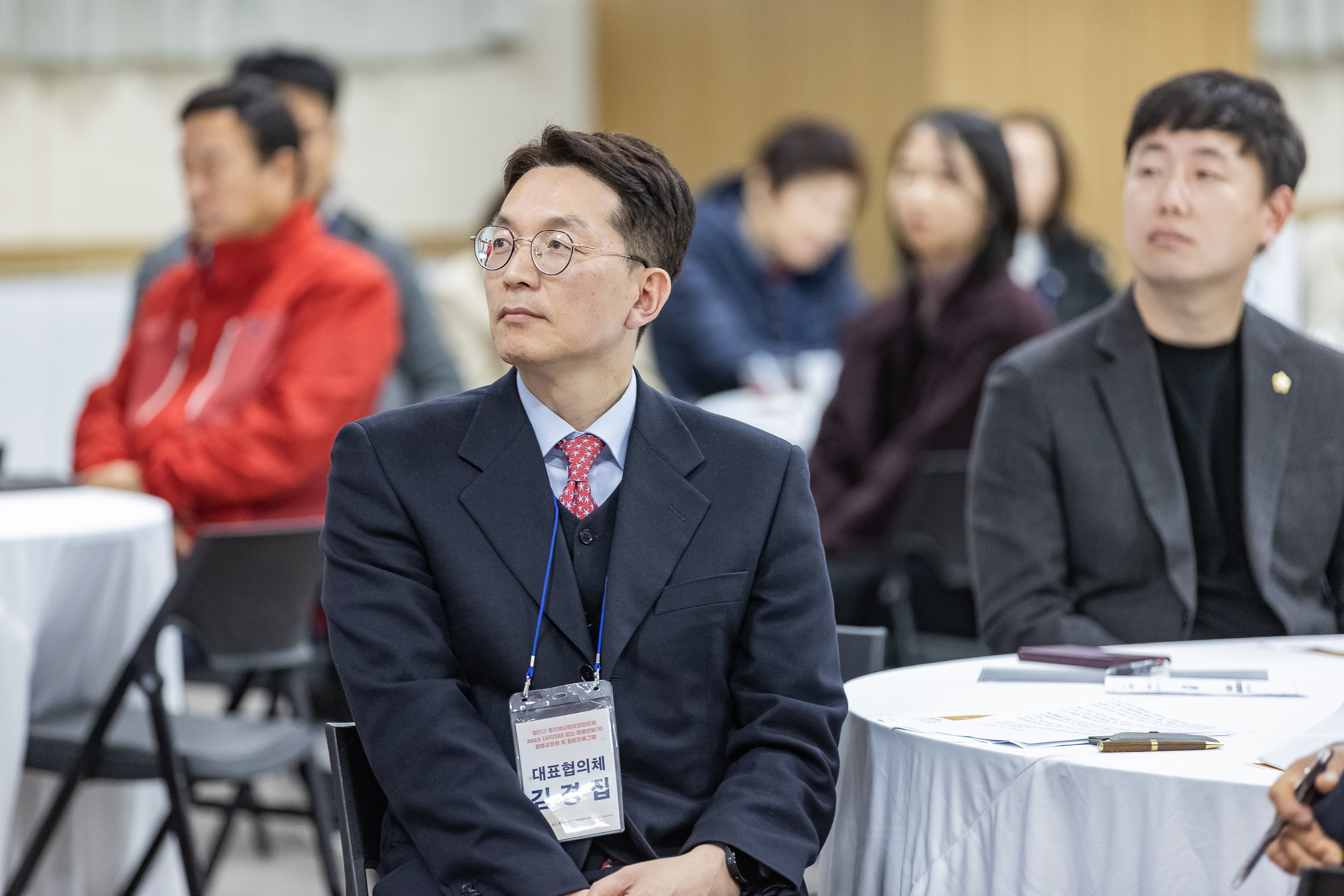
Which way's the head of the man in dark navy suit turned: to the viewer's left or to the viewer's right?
to the viewer's left

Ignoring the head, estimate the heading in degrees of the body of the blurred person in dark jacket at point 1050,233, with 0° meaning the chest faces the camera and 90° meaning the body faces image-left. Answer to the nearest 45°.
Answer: approximately 45°

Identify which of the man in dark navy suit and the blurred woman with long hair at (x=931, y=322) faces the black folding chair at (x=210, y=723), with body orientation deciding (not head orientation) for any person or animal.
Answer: the blurred woman with long hair

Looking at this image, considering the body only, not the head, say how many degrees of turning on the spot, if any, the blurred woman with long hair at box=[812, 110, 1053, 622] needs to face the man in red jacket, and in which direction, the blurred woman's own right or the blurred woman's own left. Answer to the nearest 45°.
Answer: approximately 45° to the blurred woman's own right

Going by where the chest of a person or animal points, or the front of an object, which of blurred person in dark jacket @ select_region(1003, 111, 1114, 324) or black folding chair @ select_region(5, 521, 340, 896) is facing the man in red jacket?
the blurred person in dark jacket

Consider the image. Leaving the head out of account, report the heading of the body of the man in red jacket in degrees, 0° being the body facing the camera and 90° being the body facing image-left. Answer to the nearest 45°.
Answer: approximately 45°

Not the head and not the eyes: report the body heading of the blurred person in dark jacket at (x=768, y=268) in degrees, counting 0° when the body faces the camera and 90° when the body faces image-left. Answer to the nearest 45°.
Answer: approximately 315°

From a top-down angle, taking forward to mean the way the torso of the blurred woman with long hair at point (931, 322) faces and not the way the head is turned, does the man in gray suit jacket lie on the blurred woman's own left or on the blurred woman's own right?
on the blurred woman's own left

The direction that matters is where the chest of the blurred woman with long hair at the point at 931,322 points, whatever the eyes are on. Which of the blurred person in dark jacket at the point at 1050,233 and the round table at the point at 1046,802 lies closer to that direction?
the round table

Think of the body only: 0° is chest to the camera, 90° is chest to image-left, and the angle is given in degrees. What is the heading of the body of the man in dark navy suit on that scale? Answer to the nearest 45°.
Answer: approximately 0°

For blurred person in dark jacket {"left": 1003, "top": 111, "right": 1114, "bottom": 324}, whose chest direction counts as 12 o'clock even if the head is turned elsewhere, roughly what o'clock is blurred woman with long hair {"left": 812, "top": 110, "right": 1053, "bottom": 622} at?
The blurred woman with long hair is roughly at 11 o'clock from the blurred person in dark jacket.

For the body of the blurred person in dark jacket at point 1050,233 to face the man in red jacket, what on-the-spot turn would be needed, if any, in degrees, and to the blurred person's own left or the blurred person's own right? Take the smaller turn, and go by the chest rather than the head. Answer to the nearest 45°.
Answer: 0° — they already face them

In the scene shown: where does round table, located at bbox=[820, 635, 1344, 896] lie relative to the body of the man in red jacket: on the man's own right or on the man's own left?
on the man's own left
